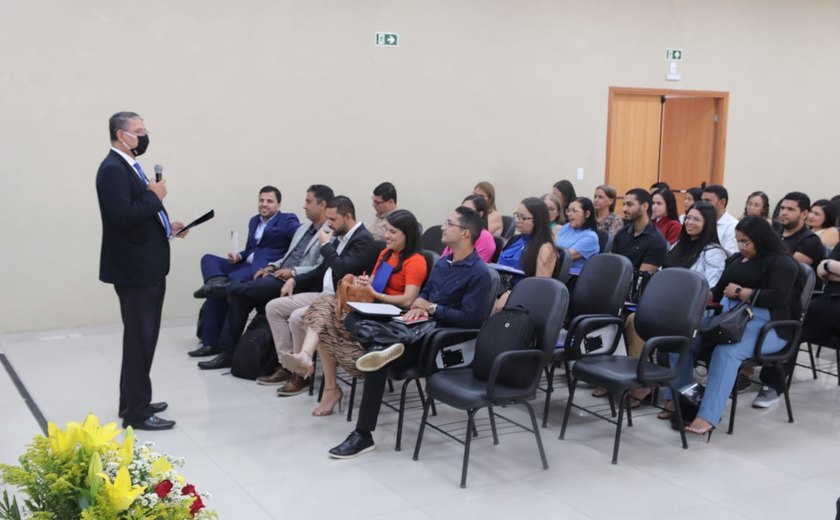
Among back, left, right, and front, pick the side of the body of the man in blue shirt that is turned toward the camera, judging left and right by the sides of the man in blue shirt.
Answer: left

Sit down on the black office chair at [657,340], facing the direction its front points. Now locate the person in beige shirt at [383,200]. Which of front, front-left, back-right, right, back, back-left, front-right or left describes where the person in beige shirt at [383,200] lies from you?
right

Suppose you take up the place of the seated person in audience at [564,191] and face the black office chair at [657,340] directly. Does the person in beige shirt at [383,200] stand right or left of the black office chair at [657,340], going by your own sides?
right

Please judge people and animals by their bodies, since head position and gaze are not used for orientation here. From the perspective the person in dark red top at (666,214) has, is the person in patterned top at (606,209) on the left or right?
on their right

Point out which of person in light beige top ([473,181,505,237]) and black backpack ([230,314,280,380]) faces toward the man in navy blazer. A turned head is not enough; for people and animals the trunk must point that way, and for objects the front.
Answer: the person in light beige top

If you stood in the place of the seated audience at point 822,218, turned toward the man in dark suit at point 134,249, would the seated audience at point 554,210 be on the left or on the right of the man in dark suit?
right

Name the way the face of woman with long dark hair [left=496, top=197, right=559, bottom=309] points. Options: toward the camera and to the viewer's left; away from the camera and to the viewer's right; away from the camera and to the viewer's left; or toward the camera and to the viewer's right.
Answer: toward the camera and to the viewer's left

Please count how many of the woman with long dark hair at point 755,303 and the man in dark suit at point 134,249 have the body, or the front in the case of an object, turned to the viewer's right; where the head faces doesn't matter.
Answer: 1

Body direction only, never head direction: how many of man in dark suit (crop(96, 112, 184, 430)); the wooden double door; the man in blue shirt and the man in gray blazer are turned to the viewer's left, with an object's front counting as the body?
2

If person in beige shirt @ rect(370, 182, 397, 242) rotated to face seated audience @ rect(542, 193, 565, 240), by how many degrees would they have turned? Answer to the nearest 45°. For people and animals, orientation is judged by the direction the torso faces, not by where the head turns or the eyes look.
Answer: approximately 135° to their left

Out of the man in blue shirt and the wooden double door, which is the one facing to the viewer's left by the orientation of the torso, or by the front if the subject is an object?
the man in blue shirt

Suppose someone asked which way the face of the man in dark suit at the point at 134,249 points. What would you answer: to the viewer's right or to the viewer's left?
to the viewer's right

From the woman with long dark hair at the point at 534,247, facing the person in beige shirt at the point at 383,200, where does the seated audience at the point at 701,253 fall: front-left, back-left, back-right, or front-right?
back-right
